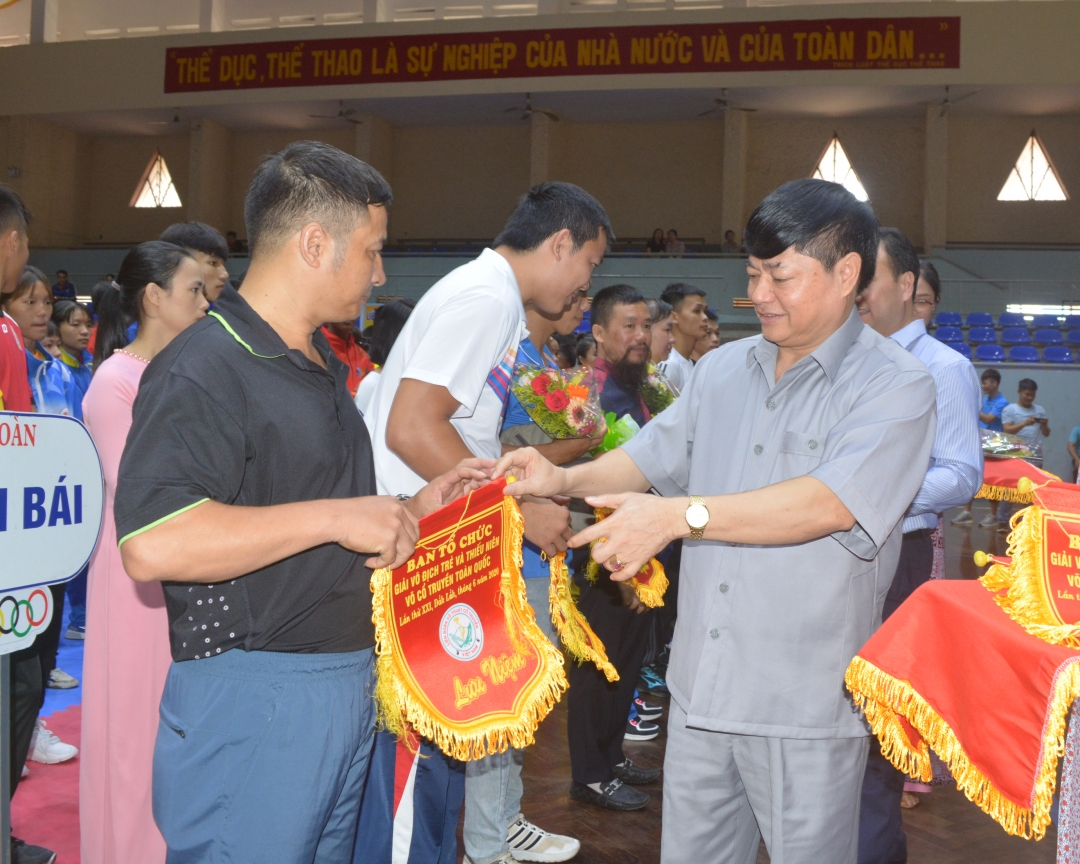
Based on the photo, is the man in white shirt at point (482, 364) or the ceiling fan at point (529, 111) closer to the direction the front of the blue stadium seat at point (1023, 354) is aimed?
the man in white shirt

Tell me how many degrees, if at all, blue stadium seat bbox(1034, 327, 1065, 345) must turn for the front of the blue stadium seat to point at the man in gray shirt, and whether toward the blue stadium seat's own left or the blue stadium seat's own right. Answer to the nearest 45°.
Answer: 0° — it already faces them

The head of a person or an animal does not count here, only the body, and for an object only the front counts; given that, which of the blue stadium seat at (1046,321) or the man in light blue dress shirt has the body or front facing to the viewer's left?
the man in light blue dress shirt

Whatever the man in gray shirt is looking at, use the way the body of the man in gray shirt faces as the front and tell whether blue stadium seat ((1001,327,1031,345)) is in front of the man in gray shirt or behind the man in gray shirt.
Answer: behind

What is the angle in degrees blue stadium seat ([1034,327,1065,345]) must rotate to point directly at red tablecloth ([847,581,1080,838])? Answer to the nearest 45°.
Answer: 0° — it already faces it

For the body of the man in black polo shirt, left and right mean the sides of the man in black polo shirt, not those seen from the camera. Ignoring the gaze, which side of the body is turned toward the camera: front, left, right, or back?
right
